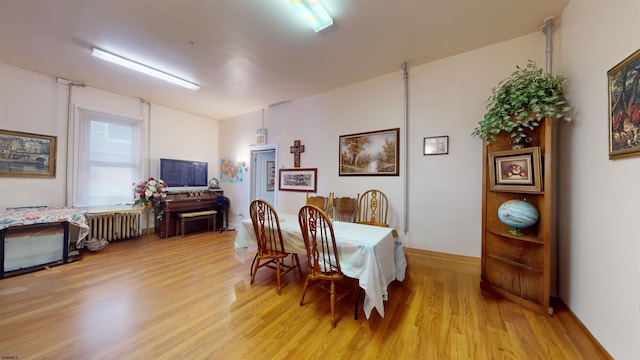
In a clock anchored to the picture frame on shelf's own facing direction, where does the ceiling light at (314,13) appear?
The ceiling light is roughly at 12 o'clock from the picture frame on shelf.

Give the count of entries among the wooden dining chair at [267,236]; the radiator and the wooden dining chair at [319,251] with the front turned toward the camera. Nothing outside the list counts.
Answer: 1

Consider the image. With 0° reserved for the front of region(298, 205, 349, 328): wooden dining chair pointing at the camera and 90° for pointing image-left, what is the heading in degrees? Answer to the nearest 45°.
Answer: approximately 225°

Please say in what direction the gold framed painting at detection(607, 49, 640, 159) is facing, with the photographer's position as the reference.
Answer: facing the viewer and to the left of the viewer

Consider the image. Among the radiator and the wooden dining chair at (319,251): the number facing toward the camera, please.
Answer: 1

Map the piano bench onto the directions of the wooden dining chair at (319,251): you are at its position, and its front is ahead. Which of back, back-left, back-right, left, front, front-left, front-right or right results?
left

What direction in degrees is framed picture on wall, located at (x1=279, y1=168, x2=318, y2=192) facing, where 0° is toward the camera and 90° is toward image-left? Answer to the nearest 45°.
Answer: approximately 45°

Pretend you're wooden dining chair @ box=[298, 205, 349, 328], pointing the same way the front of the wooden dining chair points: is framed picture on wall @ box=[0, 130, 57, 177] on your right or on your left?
on your left

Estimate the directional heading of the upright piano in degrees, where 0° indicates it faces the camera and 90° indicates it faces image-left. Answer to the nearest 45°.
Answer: approximately 315°

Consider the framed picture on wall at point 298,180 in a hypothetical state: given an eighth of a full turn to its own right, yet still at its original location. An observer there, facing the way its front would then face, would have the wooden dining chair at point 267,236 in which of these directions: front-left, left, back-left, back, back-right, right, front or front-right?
left

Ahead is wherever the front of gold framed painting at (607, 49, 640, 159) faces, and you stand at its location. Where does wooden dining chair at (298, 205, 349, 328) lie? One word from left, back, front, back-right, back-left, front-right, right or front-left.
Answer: front

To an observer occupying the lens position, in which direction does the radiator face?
facing the viewer

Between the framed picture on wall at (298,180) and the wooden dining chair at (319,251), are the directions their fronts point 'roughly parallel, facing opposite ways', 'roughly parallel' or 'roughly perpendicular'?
roughly parallel, facing opposite ways

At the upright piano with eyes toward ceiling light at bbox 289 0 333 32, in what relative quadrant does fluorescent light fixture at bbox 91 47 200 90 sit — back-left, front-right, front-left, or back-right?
front-right

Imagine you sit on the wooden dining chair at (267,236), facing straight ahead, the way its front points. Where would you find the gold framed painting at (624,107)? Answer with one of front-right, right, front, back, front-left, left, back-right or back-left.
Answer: right

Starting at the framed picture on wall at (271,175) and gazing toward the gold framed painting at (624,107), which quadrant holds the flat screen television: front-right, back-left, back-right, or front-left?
back-right
